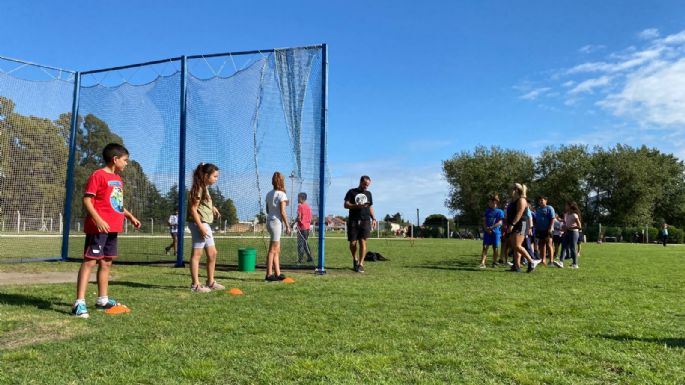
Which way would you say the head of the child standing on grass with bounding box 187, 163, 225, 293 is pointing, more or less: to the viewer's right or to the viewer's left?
to the viewer's right

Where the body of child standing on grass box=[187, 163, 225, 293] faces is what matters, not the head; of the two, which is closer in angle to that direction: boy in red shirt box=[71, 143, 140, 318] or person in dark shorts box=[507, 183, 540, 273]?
the person in dark shorts

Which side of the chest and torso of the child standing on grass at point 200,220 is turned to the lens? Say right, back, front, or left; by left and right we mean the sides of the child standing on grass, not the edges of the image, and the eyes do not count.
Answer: right

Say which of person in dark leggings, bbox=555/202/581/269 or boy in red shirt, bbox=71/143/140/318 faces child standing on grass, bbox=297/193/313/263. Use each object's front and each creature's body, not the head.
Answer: the person in dark leggings

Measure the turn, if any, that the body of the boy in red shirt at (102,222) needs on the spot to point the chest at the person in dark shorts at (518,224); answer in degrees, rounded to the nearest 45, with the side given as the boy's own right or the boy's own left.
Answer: approximately 45° to the boy's own left

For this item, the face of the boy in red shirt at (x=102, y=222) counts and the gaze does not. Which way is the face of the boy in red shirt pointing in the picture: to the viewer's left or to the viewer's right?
to the viewer's right

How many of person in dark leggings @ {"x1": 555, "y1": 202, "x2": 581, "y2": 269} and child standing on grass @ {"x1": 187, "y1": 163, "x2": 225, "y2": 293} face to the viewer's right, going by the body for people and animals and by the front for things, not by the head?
1

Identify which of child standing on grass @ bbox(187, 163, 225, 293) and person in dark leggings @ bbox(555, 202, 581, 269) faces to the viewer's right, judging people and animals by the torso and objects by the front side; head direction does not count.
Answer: the child standing on grass

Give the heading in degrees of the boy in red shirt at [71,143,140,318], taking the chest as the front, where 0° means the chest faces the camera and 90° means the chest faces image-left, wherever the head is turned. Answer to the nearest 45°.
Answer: approximately 315°

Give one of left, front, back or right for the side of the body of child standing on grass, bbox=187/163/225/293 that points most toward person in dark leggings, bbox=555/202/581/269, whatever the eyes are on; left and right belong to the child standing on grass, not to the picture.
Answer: front

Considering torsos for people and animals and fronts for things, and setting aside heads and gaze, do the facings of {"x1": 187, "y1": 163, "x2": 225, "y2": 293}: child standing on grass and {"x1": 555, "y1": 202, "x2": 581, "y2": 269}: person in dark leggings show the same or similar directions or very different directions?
very different directions

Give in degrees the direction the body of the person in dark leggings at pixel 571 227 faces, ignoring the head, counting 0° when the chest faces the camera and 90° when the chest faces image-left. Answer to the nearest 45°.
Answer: approximately 45°

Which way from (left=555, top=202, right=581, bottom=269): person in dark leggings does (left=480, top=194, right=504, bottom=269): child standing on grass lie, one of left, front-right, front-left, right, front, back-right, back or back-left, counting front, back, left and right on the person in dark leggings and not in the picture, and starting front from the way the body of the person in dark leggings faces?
front

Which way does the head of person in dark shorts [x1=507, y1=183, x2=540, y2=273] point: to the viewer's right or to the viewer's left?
to the viewer's left

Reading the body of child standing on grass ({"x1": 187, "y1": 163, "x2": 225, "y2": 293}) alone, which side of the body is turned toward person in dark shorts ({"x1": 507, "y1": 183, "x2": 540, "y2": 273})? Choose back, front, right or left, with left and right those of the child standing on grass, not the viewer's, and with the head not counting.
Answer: front
